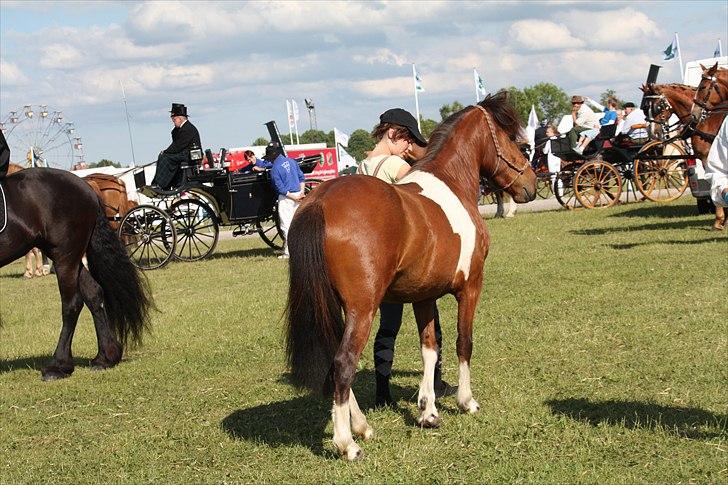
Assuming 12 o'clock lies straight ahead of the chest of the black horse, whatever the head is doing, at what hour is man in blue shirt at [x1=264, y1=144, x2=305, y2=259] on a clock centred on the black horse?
The man in blue shirt is roughly at 4 o'clock from the black horse.

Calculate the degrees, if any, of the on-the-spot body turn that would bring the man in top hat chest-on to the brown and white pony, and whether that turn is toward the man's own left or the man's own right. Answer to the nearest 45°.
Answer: approximately 90° to the man's own left

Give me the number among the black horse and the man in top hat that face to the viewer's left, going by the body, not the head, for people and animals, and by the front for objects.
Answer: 2

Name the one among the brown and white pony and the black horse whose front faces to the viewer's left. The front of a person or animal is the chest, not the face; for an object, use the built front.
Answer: the black horse

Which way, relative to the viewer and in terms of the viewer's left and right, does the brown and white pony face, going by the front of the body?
facing away from the viewer and to the right of the viewer

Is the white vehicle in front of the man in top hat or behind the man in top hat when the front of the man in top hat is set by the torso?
behind

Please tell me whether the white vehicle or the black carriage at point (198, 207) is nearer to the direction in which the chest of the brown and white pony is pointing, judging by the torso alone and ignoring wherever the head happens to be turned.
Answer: the white vehicle

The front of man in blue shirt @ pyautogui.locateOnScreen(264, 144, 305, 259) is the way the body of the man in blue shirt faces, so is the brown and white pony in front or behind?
behind

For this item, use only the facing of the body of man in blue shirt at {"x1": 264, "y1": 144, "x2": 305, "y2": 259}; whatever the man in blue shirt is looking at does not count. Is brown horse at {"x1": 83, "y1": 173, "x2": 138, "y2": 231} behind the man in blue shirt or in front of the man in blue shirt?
in front

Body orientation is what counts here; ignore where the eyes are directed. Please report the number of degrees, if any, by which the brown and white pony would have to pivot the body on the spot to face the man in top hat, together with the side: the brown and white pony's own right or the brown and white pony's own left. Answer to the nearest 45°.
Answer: approximately 45° to the brown and white pony's own left

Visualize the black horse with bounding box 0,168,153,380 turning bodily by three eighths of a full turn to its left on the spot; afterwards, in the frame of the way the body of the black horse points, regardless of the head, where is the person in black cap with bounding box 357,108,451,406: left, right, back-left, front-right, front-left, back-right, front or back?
front

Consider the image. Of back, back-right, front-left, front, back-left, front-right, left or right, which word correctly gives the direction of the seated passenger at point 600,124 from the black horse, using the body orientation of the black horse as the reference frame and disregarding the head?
back-right

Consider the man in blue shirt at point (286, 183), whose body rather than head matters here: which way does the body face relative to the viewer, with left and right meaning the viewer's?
facing away from the viewer and to the left of the viewer

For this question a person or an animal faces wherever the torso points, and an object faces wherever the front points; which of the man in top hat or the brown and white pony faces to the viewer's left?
the man in top hat

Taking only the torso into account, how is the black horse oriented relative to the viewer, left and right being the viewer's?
facing to the left of the viewer

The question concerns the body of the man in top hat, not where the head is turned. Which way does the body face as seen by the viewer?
to the viewer's left
